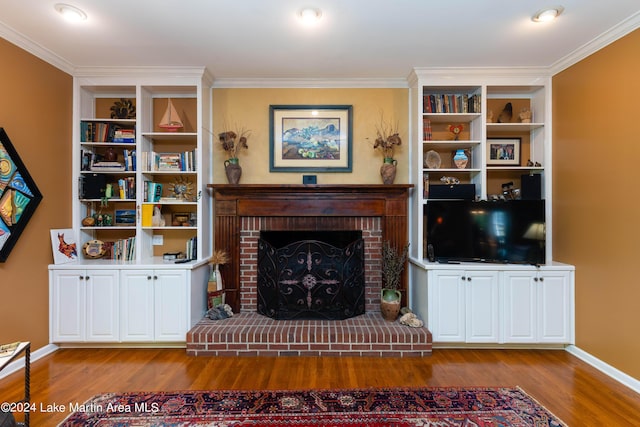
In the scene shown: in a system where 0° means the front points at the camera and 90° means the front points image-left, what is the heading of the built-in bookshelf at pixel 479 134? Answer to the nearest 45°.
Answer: approximately 0°

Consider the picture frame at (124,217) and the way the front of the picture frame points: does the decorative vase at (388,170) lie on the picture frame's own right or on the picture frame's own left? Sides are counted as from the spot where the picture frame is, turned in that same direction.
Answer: on the picture frame's own left

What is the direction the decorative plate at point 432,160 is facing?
toward the camera

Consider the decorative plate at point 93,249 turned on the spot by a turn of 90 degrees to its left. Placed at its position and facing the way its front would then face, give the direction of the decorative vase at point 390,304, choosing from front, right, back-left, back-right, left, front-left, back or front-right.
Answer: front-right

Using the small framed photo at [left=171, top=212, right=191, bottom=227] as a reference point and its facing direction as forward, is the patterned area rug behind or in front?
in front

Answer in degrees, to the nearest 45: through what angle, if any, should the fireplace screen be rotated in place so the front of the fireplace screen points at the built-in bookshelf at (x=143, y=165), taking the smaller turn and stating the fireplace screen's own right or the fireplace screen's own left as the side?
approximately 90° to the fireplace screen's own right

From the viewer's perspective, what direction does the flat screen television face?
toward the camera

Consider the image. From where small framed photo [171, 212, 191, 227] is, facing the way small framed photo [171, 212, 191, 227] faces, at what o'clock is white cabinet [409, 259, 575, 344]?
The white cabinet is roughly at 10 o'clock from the small framed photo.

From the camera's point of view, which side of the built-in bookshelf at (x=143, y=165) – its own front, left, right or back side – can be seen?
front

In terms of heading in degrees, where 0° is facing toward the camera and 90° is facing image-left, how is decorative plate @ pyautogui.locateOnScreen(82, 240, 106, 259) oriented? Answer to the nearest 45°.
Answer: approximately 0°

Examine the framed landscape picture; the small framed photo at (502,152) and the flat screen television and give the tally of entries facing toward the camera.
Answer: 3
